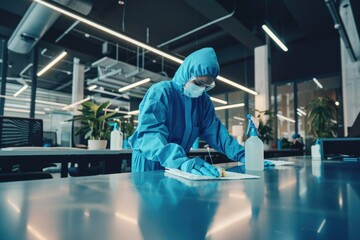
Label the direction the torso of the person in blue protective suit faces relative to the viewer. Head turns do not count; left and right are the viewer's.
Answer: facing the viewer and to the right of the viewer

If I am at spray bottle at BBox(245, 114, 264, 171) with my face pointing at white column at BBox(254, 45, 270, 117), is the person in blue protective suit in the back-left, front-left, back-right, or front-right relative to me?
front-left

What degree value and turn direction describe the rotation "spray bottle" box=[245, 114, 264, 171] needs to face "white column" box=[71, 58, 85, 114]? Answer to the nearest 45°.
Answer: approximately 45° to its right

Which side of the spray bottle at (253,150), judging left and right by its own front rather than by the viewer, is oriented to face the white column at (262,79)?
right

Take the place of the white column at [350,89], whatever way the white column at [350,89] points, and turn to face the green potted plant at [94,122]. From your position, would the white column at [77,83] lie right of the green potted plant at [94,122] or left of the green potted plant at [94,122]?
right

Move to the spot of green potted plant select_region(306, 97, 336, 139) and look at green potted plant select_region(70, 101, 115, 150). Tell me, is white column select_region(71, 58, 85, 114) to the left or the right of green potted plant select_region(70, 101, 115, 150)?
right

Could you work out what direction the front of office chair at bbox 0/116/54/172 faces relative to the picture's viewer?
facing the viewer

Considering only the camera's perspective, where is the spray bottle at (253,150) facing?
facing to the left of the viewer

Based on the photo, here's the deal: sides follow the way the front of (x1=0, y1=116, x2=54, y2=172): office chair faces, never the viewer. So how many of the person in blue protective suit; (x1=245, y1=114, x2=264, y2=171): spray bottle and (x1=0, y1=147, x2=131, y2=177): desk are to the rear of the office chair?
0

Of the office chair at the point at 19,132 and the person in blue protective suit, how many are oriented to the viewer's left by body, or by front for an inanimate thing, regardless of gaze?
0

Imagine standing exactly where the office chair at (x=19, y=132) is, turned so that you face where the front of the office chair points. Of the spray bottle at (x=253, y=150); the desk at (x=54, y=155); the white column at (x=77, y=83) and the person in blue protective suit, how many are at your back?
1

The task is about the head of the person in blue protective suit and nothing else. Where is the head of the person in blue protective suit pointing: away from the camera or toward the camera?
toward the camera
